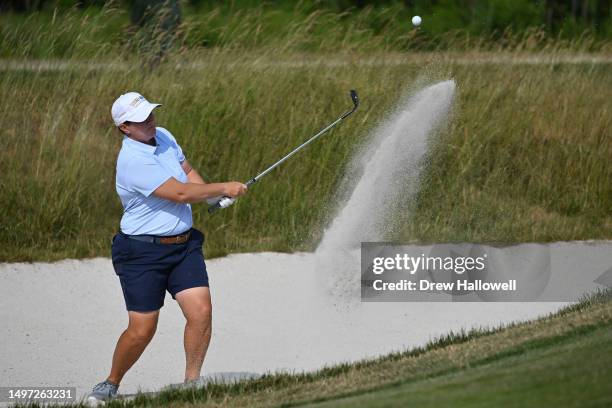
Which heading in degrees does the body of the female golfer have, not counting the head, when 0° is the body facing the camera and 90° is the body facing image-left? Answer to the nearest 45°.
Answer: approximately 315°
